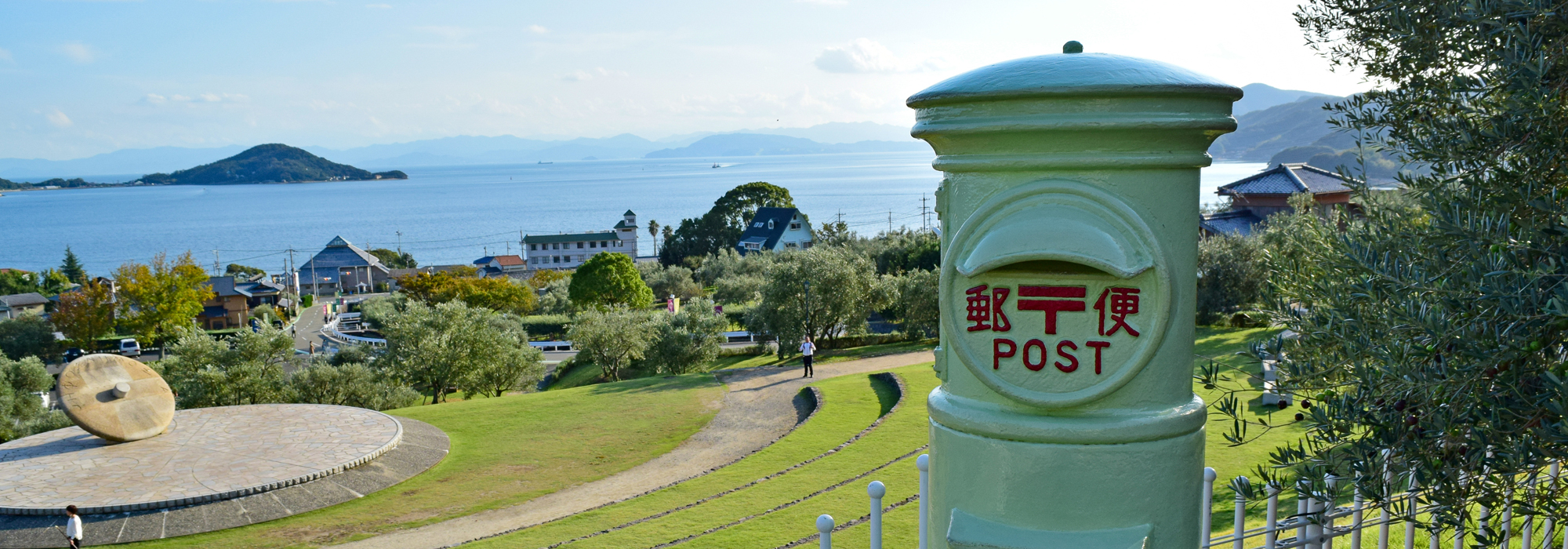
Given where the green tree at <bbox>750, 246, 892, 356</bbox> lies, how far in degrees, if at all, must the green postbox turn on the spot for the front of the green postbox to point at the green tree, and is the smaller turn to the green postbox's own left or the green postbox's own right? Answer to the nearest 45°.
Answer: approximately 180°

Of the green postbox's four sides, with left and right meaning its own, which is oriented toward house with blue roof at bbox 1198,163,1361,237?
back

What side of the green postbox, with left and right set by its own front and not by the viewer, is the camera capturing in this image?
front

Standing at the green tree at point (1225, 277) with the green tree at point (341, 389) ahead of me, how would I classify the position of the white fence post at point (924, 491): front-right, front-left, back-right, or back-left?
front-left

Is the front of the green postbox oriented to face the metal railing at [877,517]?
no

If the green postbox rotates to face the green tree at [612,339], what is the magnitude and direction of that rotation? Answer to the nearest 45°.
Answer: approximately 135° to its right

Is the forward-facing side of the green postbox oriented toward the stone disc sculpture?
no

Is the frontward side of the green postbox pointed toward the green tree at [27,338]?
no

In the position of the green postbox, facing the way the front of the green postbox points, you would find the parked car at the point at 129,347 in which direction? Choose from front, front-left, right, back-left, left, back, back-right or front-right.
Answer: back-right

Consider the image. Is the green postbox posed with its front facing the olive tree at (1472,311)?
no

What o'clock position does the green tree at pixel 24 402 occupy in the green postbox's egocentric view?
The green tree is roughly at 4 o'clock from the green postbox.

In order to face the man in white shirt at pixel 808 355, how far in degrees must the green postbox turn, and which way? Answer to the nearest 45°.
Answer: approximately 180°

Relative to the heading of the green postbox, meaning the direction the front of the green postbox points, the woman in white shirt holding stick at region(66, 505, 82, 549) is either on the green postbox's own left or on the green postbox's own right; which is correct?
on the green postbox's own right
